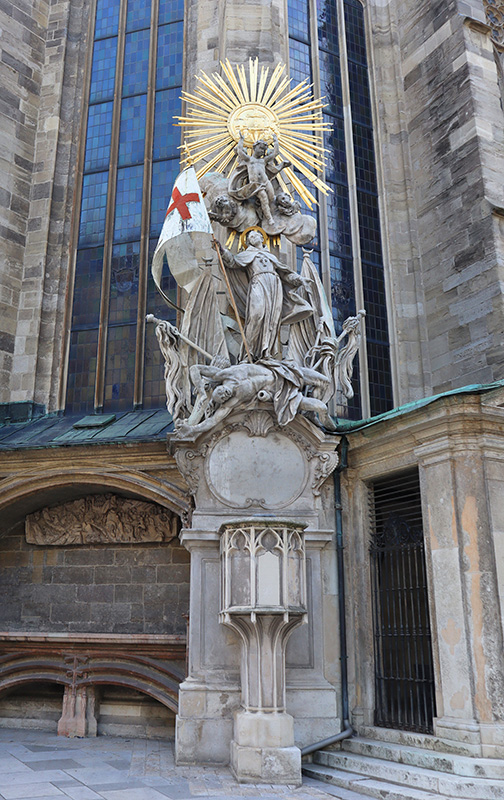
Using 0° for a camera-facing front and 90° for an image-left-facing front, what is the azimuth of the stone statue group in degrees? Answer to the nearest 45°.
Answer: approximately 0°
